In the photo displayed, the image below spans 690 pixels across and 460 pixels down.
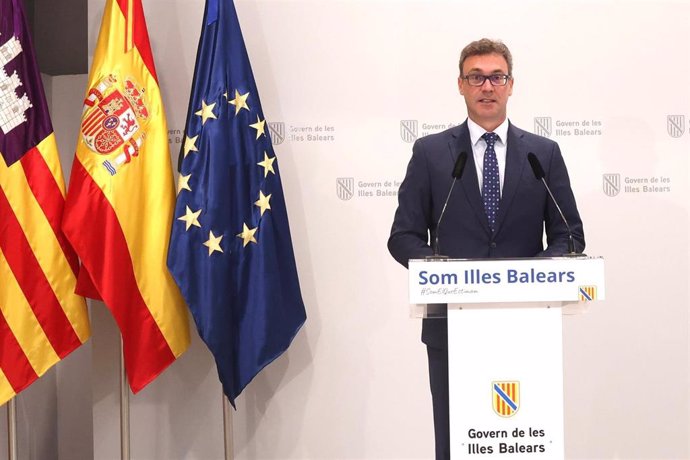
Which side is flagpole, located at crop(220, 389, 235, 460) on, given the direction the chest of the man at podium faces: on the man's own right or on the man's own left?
on the man's own right

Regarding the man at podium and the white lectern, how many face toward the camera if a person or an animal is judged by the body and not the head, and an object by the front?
2

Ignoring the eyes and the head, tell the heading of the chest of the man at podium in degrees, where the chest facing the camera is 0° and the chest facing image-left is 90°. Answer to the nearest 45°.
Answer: approximately 0°

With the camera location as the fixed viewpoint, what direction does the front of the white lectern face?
facing the viewer

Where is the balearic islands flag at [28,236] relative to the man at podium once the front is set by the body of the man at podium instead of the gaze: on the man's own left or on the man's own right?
on the man's own right

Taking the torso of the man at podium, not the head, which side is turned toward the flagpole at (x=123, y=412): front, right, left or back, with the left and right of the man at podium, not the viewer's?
right

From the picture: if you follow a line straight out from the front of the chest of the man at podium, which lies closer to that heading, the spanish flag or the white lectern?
the white lectern

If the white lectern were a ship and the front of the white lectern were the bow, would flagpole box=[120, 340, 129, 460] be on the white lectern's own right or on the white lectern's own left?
on the white lectern's own right

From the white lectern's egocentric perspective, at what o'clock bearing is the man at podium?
The man at podium is roughly at 6 o'clock from the white lectern.
